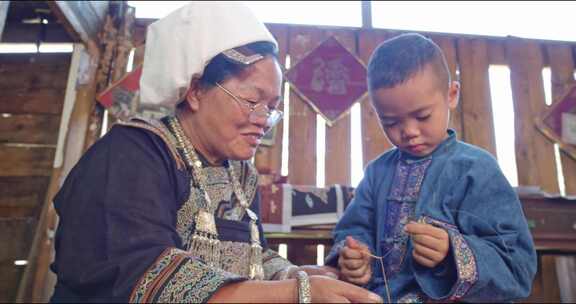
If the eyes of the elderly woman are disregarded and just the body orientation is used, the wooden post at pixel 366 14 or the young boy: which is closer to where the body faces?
the young boy

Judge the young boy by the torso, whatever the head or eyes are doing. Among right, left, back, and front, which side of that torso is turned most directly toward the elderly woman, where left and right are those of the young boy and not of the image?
front

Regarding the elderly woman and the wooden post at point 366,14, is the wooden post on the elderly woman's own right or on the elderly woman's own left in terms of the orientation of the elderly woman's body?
on the elderly woman's own left

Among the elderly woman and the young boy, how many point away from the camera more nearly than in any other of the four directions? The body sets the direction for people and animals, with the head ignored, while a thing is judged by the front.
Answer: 0

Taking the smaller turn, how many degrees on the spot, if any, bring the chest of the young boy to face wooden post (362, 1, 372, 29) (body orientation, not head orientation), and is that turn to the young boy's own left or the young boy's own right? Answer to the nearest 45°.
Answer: approximately 135° to the young boy's own right

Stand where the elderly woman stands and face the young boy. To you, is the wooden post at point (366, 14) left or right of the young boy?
left

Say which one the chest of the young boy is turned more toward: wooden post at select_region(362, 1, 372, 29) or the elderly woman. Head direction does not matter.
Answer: the elderly woman

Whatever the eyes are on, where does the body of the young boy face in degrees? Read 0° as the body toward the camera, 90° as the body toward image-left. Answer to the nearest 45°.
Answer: approximately 45°

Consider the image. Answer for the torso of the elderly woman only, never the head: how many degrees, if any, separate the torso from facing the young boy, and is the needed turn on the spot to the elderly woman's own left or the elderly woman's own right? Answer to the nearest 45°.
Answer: approximately 45° to the elderly woman's own left
